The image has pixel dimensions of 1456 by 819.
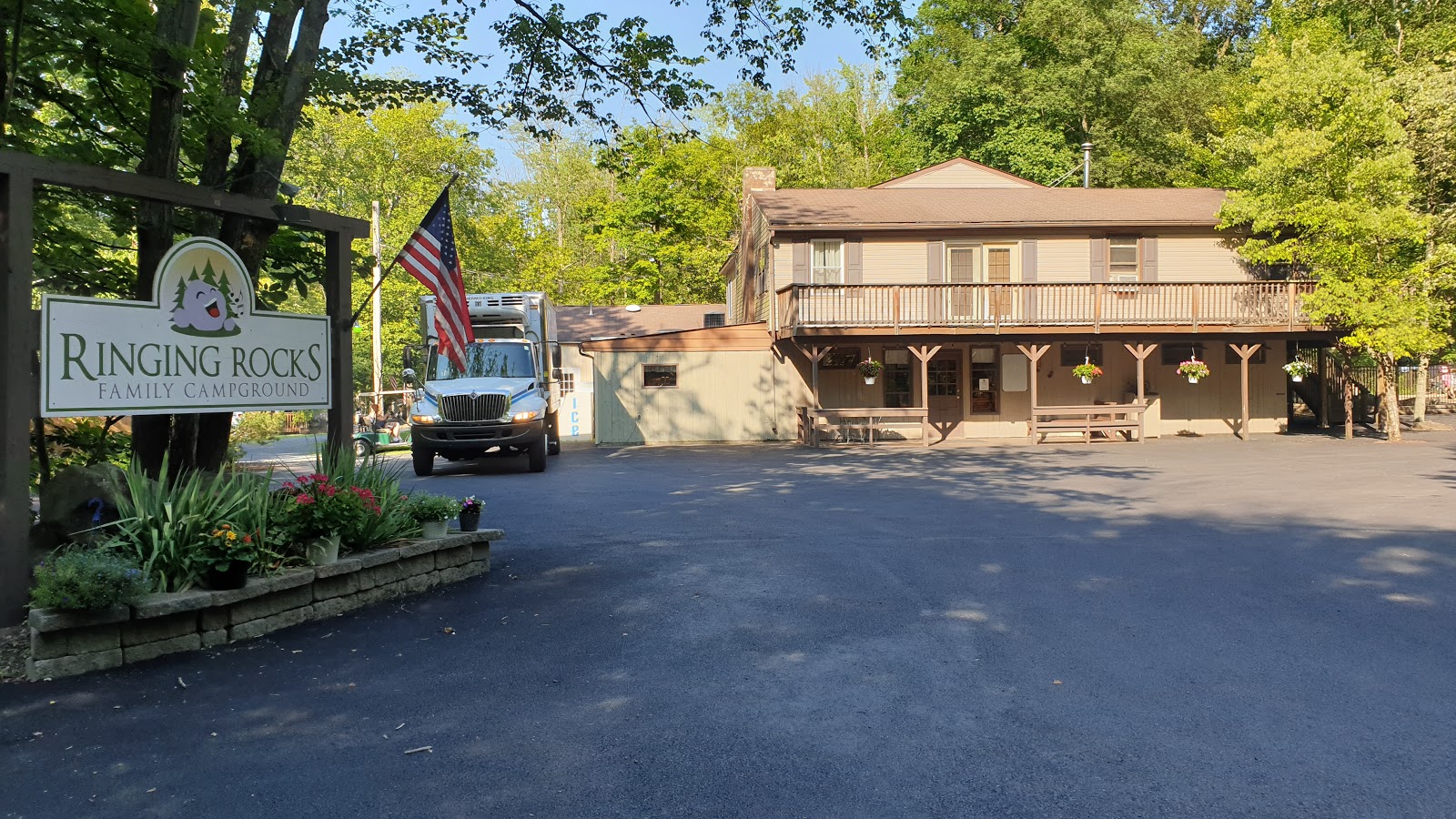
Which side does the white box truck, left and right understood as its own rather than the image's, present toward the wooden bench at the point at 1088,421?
left

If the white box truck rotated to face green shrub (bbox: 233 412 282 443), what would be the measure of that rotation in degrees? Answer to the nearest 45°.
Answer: approximately 135° to its right

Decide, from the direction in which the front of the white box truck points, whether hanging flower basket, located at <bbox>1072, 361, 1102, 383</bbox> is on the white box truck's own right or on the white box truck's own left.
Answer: on the white box truck's own left

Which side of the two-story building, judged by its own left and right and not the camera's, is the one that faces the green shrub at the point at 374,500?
front

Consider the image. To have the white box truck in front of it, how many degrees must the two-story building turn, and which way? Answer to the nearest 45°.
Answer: approximately 45° to its right

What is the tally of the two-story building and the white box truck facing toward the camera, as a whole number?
2

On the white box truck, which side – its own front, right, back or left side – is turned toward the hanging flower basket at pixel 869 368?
left

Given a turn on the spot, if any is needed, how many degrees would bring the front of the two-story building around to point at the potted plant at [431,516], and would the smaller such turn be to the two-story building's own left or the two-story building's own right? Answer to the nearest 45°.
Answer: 0° — it already faces it

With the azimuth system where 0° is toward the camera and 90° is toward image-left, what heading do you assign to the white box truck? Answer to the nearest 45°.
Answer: approximately 0°

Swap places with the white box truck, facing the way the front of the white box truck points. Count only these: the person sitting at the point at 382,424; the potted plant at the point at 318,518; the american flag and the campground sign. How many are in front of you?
3

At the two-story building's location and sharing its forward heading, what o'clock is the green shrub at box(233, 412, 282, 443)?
The green shrub is roughly at 3 o'clock from the two-story building.

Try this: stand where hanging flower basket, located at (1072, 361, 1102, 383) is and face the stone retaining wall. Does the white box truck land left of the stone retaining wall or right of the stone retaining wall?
right
